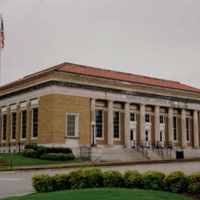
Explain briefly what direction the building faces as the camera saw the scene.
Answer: facing the viewer and to the right of the viewer

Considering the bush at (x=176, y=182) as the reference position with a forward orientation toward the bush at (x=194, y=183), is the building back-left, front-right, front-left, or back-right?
back-left

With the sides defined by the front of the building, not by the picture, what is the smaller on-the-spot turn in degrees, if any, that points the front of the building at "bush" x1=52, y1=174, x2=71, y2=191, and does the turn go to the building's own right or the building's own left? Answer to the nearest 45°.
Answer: approximately 45° to the building's own right

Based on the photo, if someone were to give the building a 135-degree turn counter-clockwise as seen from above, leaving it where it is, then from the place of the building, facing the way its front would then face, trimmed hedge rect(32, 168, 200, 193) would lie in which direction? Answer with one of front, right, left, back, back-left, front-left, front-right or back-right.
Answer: back

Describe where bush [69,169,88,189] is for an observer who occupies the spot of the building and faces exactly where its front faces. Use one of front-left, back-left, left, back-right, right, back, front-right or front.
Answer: front-right

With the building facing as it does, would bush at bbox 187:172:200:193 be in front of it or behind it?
in front

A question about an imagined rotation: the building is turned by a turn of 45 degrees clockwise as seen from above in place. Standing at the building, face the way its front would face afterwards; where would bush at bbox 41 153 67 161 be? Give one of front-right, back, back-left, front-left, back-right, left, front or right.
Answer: front

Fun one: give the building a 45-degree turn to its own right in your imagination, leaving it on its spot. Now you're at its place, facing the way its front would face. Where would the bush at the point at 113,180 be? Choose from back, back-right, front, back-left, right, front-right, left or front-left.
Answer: front

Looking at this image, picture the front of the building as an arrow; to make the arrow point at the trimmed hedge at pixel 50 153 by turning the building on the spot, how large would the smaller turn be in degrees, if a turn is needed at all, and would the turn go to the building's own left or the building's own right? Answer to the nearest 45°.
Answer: approximately 45° to the building's own right
